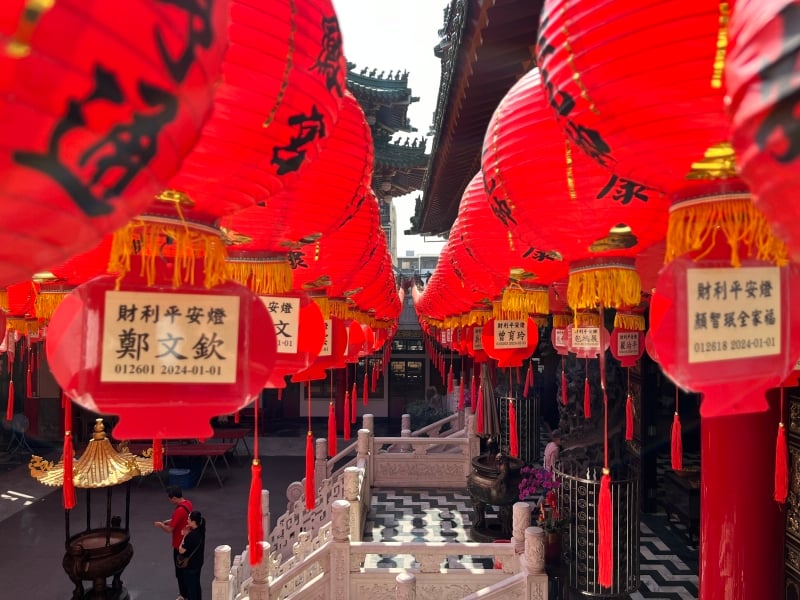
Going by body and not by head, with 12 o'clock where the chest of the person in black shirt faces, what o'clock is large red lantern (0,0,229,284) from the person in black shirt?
The large red lantern is roughly at 9 o'clock from the person in black shirt.

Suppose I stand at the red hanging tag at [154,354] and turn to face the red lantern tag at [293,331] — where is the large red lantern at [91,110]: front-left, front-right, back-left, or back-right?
back-right

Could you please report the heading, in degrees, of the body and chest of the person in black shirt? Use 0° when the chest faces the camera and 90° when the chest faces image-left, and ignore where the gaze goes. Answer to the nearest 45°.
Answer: approximately 90°

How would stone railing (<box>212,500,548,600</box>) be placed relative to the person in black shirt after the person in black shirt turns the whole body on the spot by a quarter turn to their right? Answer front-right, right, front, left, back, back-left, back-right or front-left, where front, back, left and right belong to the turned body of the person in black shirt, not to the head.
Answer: back-right

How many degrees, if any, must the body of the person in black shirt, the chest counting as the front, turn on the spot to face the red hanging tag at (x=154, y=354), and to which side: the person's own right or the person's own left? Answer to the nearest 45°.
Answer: approximately 90° to the person's own left
